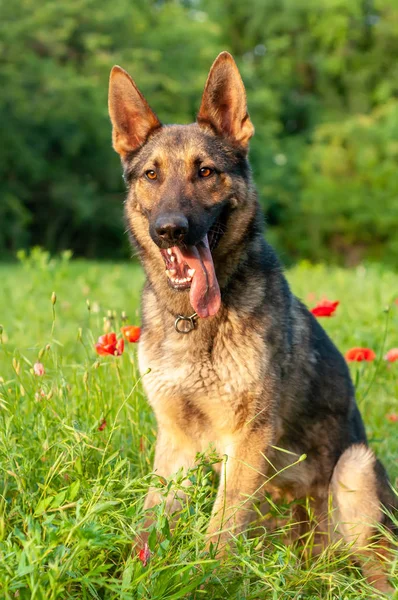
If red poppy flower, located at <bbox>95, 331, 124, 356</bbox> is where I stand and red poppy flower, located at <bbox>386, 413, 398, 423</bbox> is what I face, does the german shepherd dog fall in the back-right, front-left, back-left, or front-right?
front-right

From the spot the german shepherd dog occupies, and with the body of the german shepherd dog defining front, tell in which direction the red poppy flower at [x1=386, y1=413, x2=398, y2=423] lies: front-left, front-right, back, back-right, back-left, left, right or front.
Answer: back

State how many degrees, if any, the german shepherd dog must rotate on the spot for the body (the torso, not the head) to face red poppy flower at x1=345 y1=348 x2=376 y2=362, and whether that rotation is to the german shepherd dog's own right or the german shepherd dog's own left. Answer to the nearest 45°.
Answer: approximately 180°

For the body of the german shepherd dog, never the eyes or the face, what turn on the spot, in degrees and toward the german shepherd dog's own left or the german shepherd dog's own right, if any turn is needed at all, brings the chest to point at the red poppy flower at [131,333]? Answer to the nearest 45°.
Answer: approximately 45° to the german shepherd dog's own right

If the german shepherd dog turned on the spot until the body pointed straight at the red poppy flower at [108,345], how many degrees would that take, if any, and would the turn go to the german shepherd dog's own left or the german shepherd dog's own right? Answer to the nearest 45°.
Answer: approximately 45° to the german shepherd dog's own right

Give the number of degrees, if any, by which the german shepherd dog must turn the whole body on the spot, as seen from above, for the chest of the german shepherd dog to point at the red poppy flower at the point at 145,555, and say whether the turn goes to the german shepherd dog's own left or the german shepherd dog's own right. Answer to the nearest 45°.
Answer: approximately 45° to the german shepherd dog's own left

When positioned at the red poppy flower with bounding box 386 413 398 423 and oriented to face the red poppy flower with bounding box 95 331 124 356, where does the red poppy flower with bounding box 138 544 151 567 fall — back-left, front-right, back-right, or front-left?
front-left
